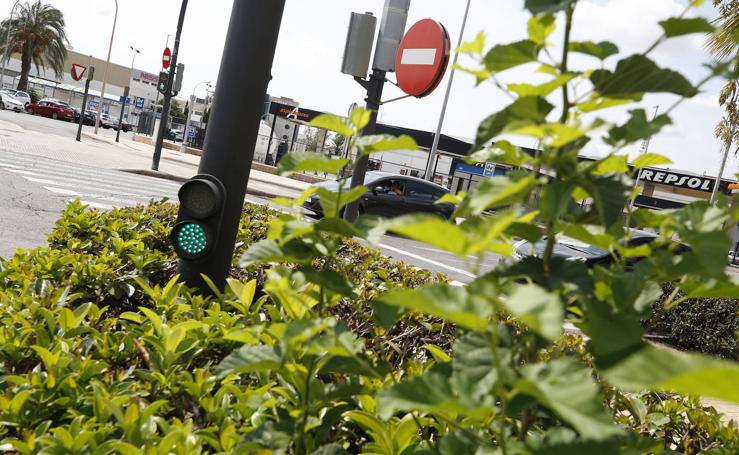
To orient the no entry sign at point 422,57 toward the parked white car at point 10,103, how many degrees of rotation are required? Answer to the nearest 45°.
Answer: approximately 90° to its right

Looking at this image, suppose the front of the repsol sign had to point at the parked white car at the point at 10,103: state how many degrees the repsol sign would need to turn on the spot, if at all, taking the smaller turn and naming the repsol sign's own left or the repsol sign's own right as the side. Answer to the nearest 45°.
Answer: approximately 90° to the repsol sign's own right

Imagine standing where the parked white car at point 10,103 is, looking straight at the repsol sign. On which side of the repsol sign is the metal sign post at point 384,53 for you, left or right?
right

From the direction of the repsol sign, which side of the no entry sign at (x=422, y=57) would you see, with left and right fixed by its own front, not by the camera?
back

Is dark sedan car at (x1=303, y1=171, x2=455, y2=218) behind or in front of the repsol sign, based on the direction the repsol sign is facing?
in front

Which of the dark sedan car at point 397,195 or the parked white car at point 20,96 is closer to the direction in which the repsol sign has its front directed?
the dark sedan car

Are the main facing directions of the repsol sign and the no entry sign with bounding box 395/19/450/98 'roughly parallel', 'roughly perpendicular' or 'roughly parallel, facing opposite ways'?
roughly parallel

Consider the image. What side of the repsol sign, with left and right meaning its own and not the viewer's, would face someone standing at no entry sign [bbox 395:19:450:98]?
front

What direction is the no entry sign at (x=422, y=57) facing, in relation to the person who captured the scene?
facing the viewer and to the left of the viewer

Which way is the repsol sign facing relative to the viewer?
toward the camera

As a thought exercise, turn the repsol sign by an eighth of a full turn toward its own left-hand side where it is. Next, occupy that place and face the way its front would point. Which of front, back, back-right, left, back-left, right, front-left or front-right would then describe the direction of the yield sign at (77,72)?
right

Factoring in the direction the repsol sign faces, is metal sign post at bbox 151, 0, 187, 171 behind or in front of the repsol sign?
in front

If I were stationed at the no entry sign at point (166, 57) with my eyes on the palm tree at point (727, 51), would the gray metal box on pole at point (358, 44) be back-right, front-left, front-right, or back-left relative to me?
front-right

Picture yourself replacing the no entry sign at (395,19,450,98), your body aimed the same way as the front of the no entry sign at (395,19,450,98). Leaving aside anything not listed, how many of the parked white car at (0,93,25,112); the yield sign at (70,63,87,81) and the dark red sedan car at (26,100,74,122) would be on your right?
3

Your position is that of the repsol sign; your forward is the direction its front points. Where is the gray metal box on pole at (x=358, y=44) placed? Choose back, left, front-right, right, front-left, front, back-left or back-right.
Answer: front

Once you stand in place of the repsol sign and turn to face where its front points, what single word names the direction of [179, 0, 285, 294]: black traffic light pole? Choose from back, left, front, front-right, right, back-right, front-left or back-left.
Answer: front

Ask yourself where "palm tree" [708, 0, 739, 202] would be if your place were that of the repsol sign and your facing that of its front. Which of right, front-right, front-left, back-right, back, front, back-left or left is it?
front

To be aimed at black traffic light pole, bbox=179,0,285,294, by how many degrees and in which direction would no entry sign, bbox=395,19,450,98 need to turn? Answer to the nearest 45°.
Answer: approximately 45° to its left

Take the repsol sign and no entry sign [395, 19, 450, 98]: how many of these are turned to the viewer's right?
0
